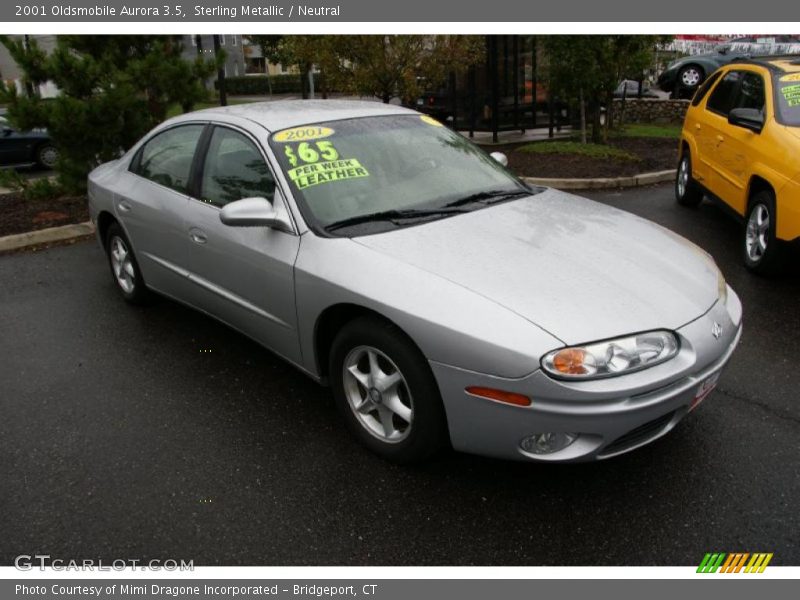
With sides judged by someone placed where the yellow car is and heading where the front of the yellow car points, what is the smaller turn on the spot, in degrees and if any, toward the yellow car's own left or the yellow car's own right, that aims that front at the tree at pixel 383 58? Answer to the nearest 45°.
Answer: approximately 180°

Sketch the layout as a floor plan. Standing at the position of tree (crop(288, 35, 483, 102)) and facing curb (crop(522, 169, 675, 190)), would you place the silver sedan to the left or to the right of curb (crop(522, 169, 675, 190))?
right

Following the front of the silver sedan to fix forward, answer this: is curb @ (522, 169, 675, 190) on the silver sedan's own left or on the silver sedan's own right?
on the silver sedan's own left

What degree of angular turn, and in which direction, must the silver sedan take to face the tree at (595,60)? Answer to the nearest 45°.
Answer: approximately 135° to its left

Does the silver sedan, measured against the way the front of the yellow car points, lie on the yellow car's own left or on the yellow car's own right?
on the yellow car's own right

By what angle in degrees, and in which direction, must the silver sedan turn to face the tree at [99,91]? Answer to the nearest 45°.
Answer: approximately 180°

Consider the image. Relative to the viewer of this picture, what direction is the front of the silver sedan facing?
facing the viewer and to the right of the viewer

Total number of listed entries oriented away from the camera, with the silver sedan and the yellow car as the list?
0

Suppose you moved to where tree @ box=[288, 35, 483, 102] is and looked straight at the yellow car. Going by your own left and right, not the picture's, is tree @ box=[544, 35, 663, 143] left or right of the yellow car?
left

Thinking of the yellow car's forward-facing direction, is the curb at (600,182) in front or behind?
behind

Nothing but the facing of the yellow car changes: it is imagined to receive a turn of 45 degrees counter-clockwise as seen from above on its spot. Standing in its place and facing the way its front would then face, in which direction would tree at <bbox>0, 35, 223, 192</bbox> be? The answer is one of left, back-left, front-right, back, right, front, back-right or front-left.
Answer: back
